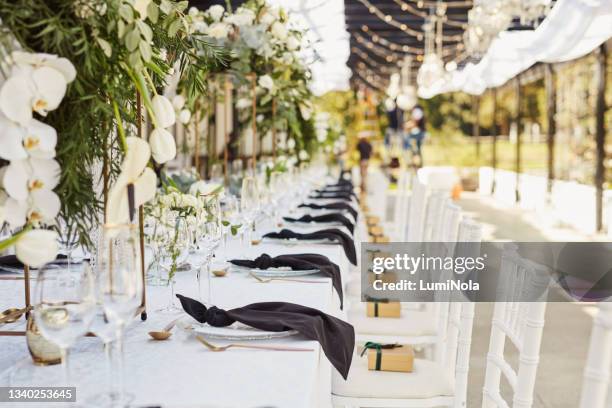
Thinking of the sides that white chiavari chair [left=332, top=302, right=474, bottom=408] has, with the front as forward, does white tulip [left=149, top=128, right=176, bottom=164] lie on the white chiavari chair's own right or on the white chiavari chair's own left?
on the white chiavari chair's own left

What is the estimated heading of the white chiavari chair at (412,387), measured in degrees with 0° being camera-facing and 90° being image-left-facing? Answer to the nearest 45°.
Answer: approximately 90°

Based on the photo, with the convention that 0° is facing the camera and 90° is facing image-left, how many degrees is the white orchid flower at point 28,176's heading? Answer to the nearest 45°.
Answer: approximately 0°

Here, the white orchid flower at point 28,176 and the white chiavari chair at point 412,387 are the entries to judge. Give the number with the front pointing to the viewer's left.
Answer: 1

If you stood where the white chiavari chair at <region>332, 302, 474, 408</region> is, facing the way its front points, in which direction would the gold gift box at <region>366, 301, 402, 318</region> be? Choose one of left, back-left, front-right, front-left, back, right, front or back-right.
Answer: right

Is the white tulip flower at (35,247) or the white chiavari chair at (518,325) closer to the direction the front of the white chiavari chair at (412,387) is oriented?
the white tulip flower

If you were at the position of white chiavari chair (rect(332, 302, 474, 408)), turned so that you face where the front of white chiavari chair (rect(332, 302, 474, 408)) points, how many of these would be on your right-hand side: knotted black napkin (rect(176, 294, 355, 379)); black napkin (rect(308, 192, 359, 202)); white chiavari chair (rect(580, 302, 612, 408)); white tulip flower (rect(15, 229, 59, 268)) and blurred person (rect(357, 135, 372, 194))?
2

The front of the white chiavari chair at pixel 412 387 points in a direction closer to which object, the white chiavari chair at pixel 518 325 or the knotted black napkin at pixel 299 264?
the knotted black napkin

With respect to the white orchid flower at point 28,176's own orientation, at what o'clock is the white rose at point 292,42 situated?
The white rose is roughly at 7 o'clock from the white orchid flower.
